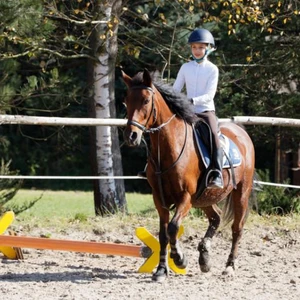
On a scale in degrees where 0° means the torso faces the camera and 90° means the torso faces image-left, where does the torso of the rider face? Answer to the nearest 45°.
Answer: approximately 45°

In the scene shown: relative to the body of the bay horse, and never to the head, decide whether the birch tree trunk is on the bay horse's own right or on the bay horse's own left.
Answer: on the bay horse's own right

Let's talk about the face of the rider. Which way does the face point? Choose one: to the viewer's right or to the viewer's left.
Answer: to the viewer's left

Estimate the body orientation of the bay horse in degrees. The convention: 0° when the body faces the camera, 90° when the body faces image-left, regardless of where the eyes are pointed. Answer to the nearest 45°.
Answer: approximately 45°
